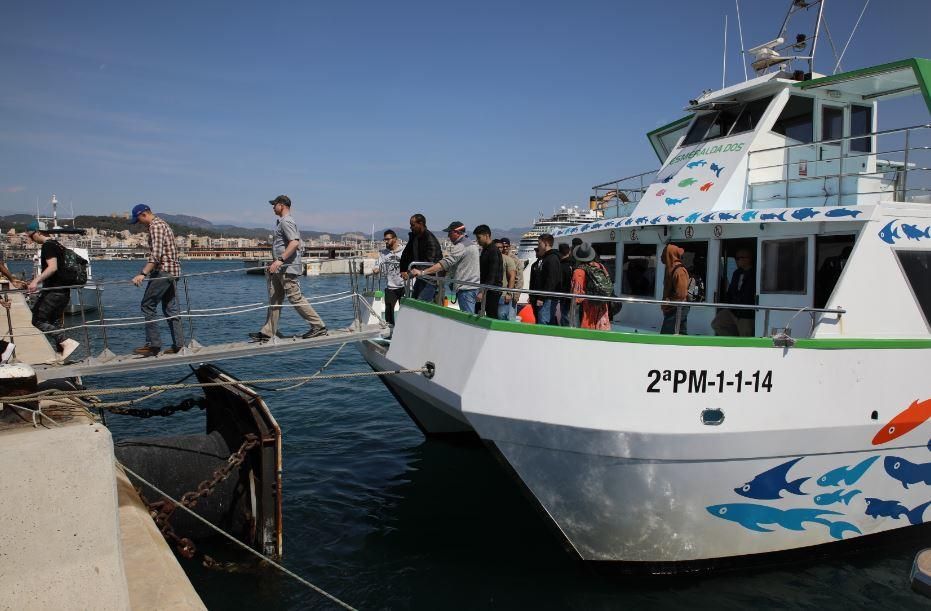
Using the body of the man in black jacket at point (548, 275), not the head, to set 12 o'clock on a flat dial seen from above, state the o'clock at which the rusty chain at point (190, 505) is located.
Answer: The rusty chain is roughly at 11 o'clock from the man in black jacket.

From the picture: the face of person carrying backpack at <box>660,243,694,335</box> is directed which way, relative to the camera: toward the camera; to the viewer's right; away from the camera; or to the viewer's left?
to the viewer's left

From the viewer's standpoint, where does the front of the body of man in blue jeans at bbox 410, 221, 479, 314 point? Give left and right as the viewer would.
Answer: facing to the left of the viewer

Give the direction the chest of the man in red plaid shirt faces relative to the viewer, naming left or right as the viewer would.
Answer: facing to the left of the viewer

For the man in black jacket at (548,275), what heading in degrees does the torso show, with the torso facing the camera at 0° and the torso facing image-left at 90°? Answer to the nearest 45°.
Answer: approximately 90°

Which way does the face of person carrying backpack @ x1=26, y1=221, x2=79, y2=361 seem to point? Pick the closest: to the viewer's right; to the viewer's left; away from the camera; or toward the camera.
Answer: to the viewer's left

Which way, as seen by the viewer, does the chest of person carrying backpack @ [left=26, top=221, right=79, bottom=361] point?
to the viewer's left

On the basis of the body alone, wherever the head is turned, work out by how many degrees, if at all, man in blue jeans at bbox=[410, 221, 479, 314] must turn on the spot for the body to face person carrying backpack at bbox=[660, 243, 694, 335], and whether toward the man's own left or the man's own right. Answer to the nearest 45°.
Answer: approximately 180°

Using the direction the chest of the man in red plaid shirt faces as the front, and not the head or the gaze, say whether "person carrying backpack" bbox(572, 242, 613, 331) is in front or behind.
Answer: behind

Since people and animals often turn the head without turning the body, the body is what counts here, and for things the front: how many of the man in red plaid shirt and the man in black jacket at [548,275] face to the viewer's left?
2

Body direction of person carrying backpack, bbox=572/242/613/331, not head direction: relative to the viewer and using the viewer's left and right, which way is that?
facing away from the viewer and to the left of the viewer
